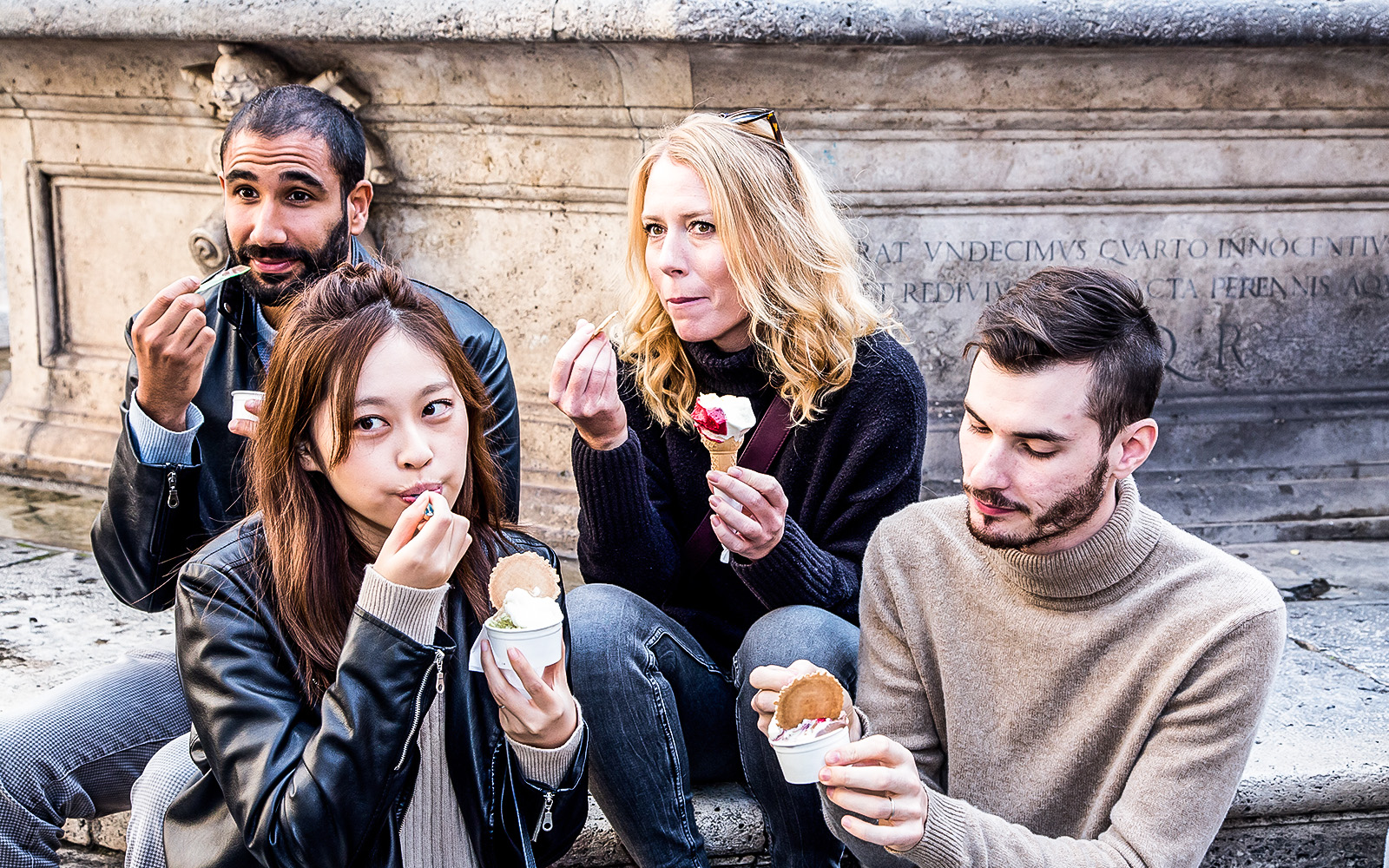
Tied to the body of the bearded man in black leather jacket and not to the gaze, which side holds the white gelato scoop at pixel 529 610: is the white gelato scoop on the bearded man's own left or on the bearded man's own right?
on the bearded man's own left

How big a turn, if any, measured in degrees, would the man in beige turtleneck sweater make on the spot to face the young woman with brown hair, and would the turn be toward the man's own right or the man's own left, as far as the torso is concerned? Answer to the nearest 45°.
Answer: approximately 45° to the man's own right

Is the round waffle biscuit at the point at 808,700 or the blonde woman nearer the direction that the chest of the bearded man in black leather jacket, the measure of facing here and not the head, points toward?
the round waffle biscuit

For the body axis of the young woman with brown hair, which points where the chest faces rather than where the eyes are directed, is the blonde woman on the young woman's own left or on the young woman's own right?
on the young woman's own left

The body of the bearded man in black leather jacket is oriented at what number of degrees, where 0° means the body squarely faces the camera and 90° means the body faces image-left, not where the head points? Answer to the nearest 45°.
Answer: approximately 45°

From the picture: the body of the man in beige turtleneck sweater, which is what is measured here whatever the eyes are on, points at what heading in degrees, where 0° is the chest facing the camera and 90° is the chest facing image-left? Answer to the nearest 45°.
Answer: approximately 45°
